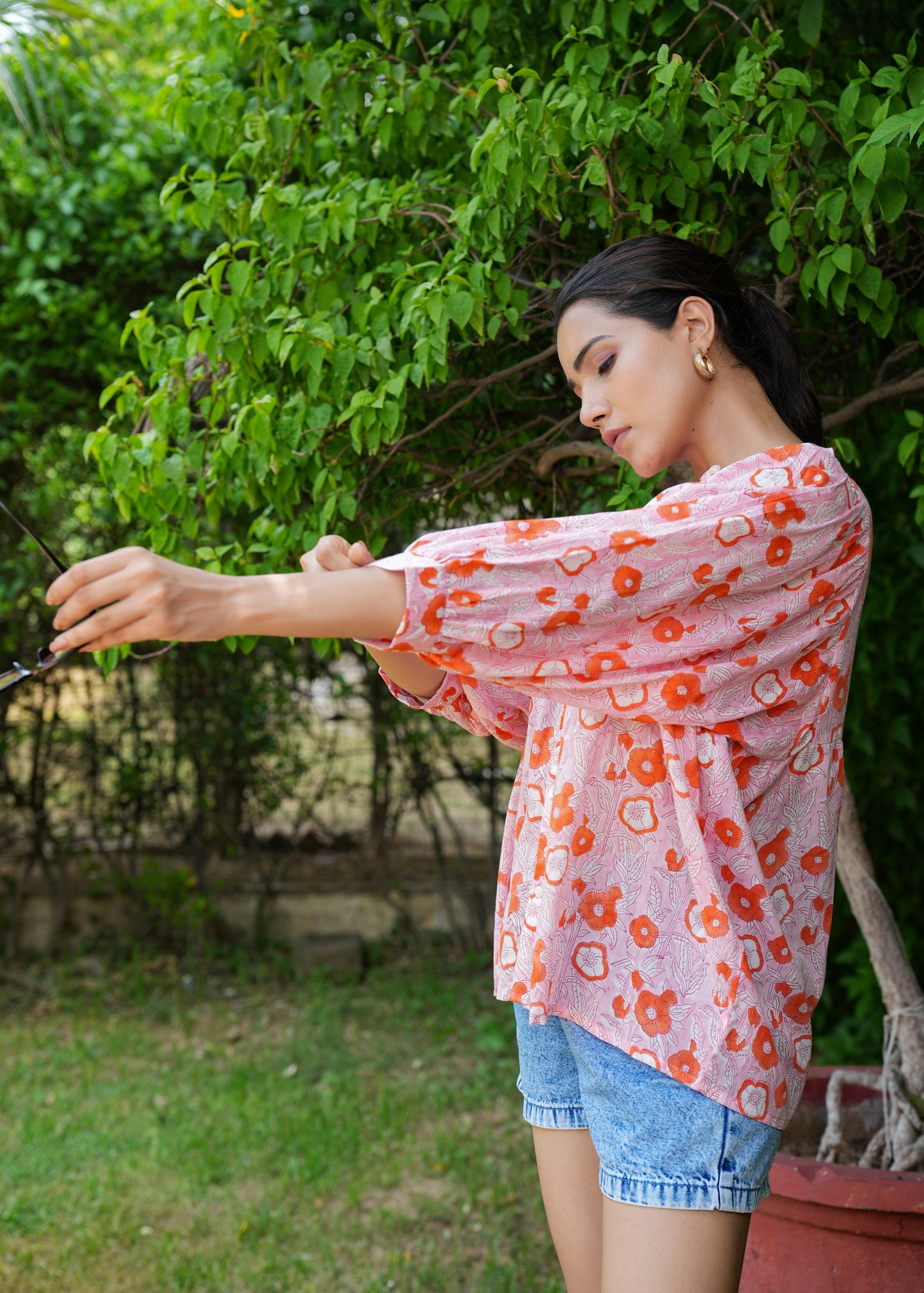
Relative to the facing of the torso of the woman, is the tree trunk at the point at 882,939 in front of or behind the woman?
behind

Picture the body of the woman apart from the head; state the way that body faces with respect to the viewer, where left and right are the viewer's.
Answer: facing the viewer and to the left of the viewer

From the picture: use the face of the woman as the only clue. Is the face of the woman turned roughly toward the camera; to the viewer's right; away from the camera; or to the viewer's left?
to the viewer's left
